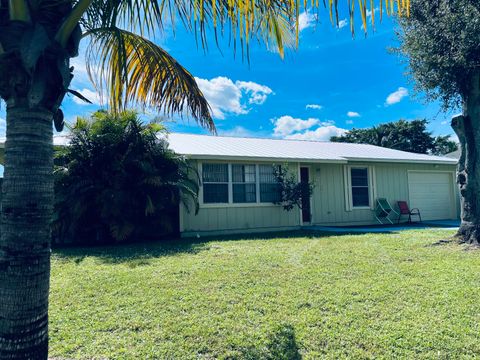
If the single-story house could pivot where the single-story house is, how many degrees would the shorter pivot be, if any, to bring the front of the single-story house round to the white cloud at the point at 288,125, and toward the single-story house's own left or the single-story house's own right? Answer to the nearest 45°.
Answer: approximately 135° to the single-story house's own left

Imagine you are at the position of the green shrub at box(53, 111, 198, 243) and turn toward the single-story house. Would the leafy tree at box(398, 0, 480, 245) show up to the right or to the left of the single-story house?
right

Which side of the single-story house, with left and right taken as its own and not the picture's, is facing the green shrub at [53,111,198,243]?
right

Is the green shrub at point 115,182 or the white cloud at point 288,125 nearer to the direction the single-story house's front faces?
the green shrub
